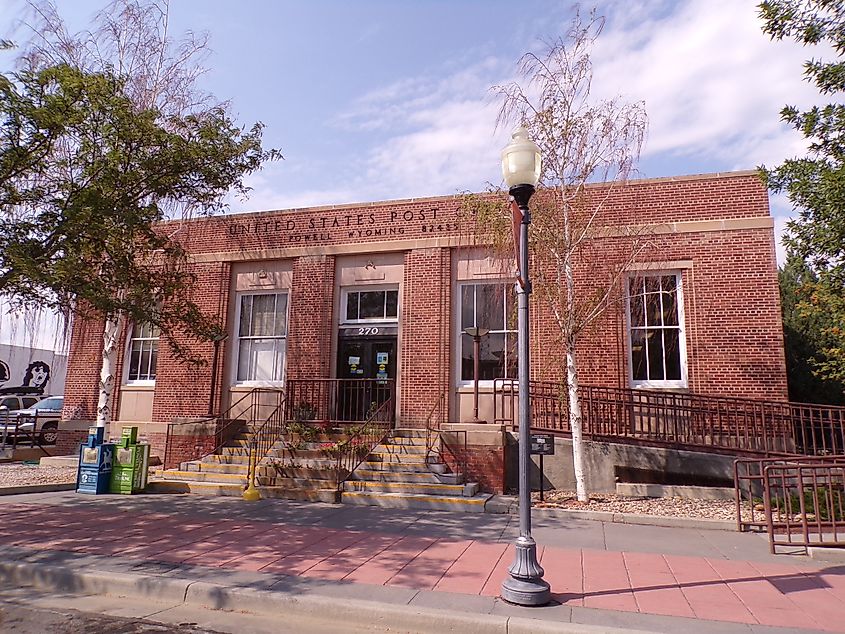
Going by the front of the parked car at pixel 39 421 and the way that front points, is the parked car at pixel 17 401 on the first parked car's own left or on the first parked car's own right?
on the first parked car's own right

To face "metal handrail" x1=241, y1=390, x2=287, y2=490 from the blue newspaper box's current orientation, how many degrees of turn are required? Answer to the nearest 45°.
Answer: approximately 135° to its left

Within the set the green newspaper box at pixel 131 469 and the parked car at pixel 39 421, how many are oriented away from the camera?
0

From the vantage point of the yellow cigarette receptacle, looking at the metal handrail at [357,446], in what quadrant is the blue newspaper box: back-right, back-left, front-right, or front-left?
back-left

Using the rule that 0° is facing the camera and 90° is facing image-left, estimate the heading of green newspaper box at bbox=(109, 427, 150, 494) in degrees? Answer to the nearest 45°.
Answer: approximately 45°

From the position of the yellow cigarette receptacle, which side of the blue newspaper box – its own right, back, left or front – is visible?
left

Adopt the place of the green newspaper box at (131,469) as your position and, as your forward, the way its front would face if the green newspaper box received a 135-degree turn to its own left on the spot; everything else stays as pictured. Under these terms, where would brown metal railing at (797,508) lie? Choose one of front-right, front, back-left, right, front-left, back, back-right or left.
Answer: front-right

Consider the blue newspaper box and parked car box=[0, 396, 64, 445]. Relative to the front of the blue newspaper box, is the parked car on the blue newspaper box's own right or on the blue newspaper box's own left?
on the blue newspaper box's own right

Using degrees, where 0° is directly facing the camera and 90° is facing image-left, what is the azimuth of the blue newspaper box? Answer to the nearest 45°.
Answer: approximately 45°

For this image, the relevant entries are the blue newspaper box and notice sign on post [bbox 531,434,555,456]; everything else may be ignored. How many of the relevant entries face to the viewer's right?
0

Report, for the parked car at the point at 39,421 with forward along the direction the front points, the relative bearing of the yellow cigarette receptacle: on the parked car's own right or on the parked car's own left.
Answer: on the parked car's own left

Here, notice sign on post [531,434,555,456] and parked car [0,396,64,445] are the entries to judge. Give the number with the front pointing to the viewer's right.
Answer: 0
